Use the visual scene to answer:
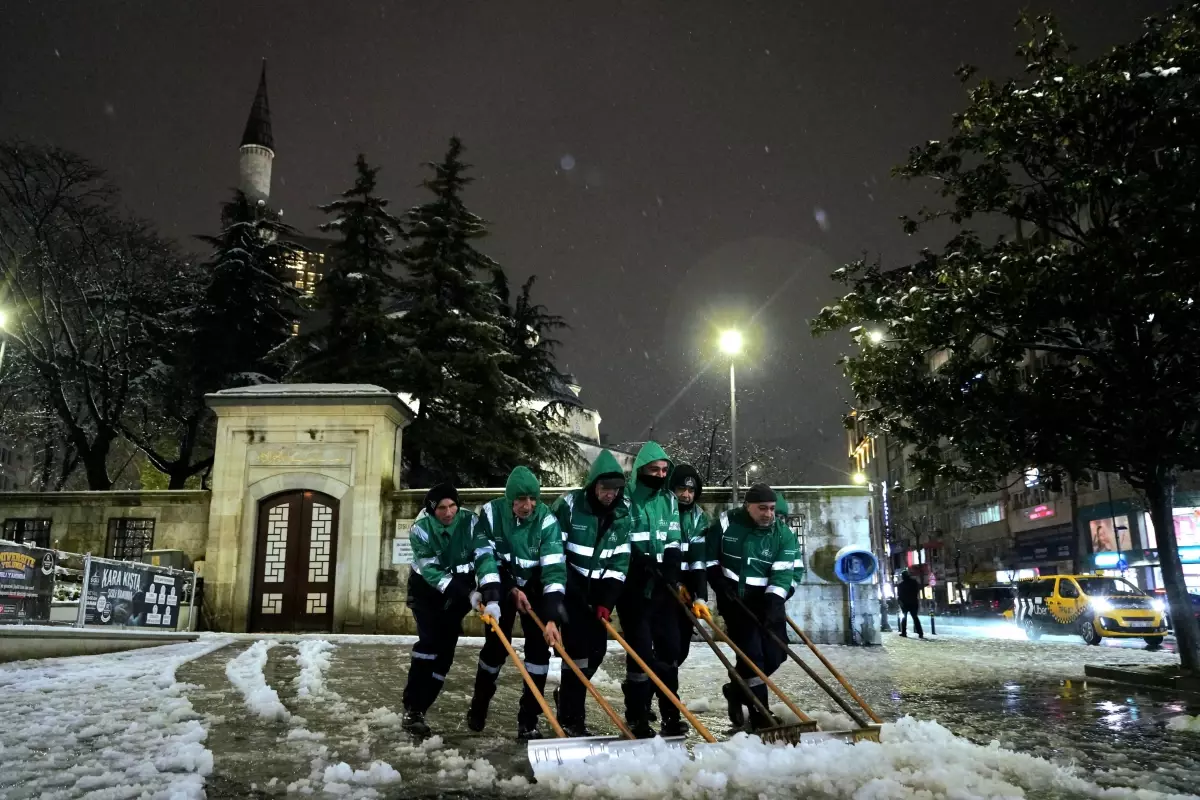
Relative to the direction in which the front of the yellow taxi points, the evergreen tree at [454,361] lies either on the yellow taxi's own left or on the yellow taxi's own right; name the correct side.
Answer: on the yellow taxi's own right

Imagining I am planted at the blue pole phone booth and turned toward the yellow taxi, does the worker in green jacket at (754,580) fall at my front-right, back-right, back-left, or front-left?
back-right

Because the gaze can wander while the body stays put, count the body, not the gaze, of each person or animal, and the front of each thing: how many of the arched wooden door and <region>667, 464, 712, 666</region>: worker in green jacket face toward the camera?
2

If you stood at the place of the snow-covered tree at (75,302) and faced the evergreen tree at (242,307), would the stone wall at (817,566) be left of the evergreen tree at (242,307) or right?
right

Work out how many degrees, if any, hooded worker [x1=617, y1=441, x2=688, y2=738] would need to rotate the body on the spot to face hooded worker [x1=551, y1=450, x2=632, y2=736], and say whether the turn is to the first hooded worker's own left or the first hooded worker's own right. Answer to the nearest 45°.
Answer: approximately 90° to the first hooded worker's own right

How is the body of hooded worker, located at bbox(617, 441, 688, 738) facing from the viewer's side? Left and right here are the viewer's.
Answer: facing the viewer and to the right of the viewer

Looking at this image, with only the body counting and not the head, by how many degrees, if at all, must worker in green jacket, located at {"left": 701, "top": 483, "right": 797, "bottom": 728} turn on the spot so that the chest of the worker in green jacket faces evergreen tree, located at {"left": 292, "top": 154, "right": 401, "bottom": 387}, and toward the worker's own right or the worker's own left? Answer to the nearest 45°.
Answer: approximately 180°

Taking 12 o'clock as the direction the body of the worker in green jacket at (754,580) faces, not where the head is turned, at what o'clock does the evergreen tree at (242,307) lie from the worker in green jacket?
The evergreen tree is roughly at 6 o'clock from the worker in green jacket.
